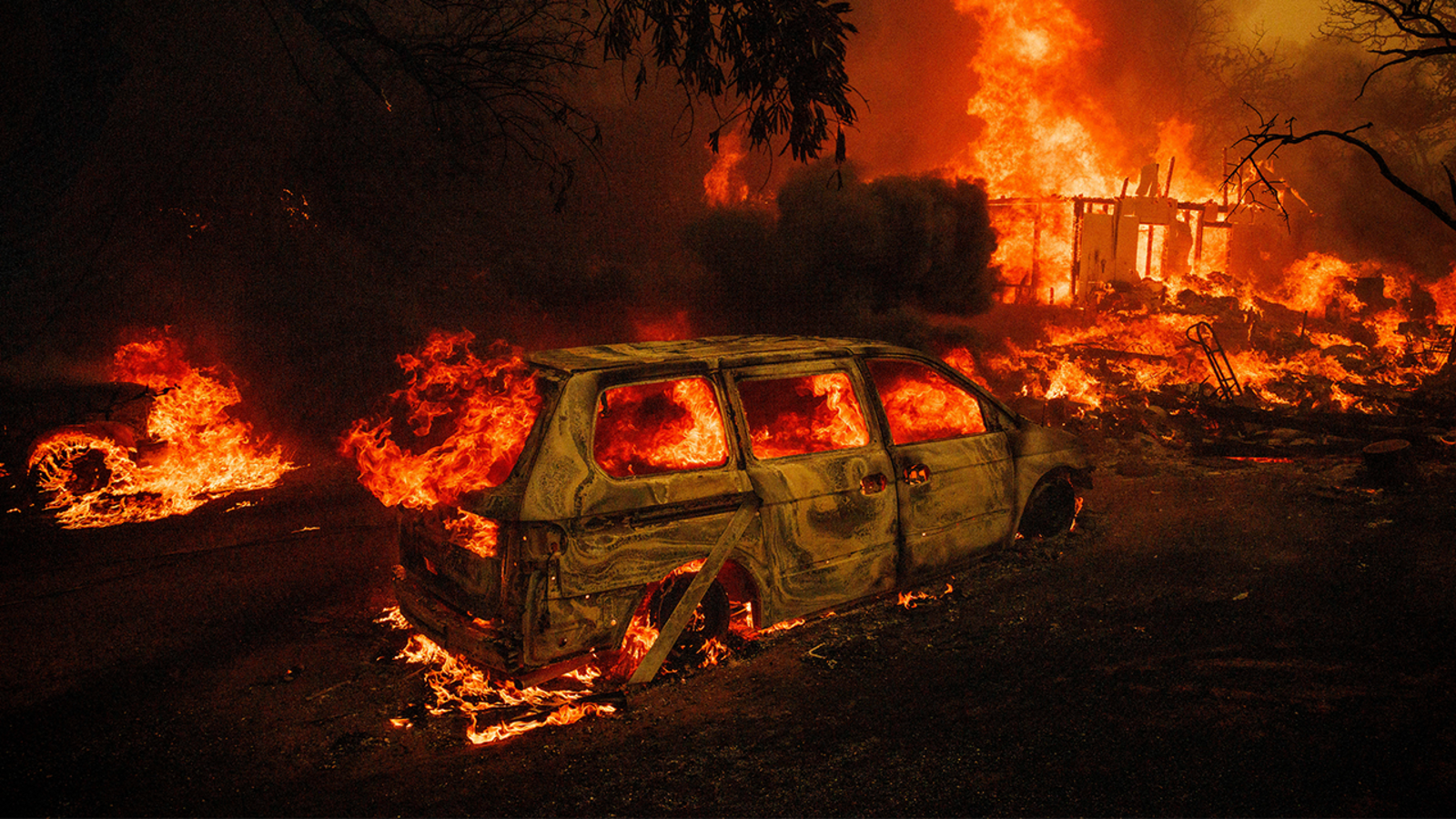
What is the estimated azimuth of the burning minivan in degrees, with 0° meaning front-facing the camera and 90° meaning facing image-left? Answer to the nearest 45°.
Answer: approximately 225°
